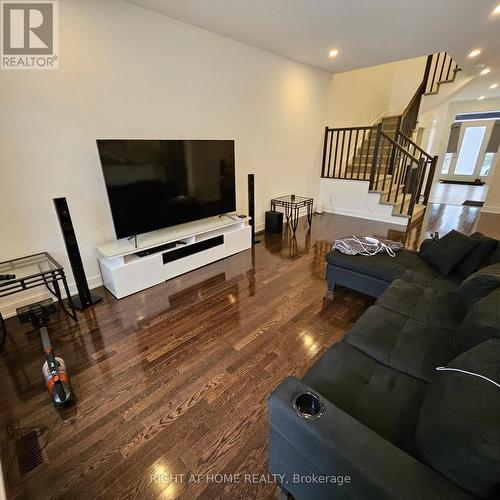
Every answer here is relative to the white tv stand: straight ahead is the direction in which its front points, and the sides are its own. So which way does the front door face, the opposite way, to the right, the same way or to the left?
to the right

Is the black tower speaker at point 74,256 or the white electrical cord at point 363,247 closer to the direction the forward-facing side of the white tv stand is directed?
the white electrical cord

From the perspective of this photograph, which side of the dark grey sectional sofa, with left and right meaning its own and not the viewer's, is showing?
left

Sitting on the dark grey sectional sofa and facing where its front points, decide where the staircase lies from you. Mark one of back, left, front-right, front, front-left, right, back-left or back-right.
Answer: right

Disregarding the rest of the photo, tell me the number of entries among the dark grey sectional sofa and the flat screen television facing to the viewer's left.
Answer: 1

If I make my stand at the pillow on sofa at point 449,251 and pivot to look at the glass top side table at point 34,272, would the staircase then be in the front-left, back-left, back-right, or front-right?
back-right

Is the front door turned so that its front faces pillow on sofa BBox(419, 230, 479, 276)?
yes

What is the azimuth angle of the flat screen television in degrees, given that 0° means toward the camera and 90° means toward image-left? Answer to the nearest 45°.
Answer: approximately 315°

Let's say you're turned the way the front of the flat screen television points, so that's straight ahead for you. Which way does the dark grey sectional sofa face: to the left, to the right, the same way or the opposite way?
the opposite way

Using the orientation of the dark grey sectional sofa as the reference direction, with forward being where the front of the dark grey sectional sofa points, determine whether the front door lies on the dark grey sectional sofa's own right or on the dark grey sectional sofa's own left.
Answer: on the dark grey sectional sofa's own right

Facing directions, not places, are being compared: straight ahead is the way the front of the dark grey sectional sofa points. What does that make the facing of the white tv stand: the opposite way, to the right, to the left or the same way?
the opposite way

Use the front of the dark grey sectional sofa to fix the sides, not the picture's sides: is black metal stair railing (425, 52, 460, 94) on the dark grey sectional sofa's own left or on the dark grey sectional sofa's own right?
on the dark grey sectional sofa's own right
